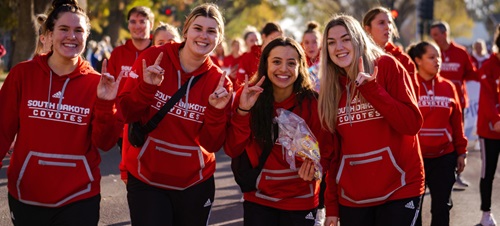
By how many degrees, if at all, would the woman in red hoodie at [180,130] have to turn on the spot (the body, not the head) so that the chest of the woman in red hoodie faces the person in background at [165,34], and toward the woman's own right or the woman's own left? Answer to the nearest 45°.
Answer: approximately 180°

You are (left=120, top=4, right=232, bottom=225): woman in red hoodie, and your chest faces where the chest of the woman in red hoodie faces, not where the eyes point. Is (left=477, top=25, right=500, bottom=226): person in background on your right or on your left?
on your left

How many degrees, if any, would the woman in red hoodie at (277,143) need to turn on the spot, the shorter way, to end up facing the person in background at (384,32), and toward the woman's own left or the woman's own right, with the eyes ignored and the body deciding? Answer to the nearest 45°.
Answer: approximately 135° to the woman's own left

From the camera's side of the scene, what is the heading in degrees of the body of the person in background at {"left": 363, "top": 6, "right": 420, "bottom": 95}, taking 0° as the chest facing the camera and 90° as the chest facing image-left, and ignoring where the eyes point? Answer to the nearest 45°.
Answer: approximately 315°

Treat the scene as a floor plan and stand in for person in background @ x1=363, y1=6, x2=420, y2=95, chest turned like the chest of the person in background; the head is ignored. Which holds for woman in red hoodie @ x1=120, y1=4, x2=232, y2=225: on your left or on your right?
on your right

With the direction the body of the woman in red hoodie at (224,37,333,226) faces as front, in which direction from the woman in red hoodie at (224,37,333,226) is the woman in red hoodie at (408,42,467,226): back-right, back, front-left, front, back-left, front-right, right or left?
back-left
